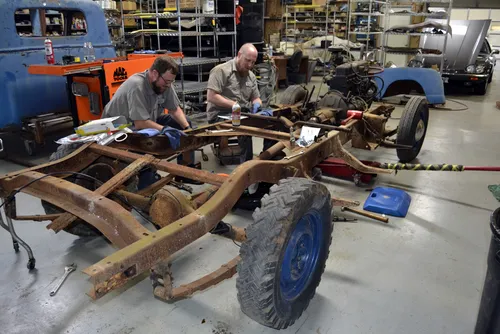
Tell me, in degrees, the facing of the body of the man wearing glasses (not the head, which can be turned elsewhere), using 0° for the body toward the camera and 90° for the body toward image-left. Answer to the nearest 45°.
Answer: approximately 315°

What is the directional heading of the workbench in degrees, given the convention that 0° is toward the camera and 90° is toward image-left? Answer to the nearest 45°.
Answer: approximately 315°

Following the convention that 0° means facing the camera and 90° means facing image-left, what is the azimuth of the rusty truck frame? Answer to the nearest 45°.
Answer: approximately 225°

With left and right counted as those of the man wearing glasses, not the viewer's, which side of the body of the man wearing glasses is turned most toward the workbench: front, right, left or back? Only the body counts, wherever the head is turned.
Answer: back

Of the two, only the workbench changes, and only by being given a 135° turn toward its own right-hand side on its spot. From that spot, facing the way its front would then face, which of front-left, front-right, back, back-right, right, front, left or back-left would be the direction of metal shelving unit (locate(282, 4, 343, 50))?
back-right

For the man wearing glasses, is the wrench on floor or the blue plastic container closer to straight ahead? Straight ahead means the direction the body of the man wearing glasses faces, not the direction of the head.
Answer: the blue plastic container

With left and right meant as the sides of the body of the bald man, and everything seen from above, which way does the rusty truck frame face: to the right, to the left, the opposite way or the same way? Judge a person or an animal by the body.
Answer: to the left

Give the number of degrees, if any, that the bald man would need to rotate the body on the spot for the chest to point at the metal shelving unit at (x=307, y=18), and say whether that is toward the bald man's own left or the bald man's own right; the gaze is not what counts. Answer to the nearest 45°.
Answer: approximately 135° to the bald man's own left

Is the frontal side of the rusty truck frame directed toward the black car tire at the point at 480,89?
yes

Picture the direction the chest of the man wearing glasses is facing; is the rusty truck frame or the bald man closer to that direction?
the rusty truck frame

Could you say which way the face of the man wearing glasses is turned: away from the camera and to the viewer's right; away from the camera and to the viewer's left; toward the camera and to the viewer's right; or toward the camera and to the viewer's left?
toward the camera and to the viewer's right

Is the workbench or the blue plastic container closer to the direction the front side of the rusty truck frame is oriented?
the blue plastic container

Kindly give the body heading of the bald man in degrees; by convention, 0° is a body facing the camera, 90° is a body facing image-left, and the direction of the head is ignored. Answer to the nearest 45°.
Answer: approximately 315°

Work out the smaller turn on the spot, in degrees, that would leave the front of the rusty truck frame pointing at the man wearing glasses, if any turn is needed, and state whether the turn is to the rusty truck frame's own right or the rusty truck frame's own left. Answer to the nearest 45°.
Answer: approximately 45° to the rusty truck frame's own left

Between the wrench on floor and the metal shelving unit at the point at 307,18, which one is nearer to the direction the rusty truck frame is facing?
the metal shelving unit
